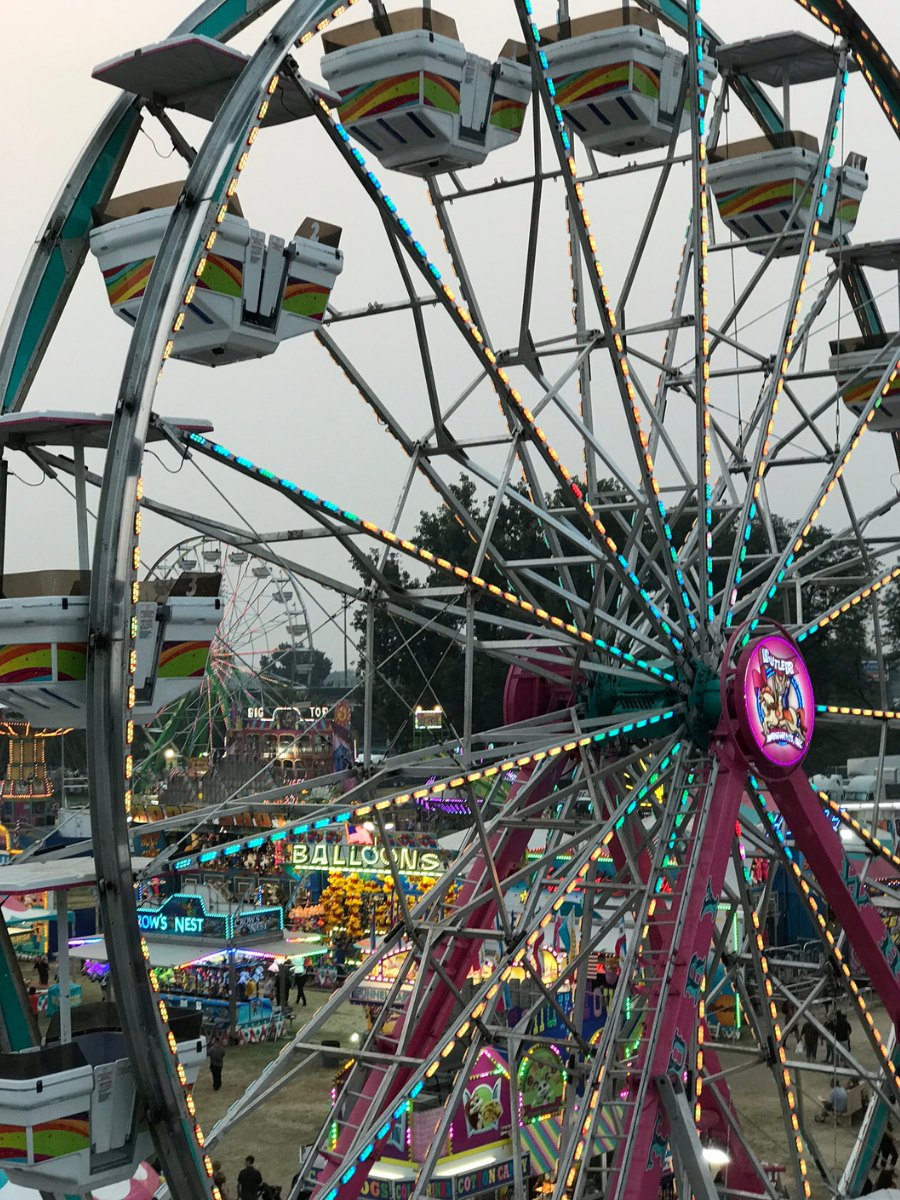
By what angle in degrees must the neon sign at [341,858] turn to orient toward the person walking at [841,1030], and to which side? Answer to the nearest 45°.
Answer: approximately 45° to its left

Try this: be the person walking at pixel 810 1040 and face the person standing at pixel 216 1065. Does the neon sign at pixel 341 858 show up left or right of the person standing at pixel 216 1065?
right

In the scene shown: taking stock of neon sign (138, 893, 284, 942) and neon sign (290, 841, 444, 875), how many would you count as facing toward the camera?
2

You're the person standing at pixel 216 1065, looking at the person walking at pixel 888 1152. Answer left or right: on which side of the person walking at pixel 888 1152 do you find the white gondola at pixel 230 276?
right

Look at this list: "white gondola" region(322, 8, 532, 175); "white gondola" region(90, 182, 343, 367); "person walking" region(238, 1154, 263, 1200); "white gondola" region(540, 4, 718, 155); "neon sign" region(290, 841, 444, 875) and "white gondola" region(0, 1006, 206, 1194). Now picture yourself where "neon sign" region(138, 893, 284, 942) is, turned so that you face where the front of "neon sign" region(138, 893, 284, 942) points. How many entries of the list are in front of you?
5

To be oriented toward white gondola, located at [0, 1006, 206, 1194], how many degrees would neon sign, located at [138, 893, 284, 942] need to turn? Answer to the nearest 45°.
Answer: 0° — it already faces it

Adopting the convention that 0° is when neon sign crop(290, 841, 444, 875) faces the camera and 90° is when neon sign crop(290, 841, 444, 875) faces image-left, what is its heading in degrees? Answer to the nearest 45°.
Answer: approximately 0°

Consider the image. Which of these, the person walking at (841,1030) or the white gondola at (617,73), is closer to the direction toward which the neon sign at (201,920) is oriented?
the white gondola

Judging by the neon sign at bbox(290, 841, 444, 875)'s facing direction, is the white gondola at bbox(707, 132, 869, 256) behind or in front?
in front

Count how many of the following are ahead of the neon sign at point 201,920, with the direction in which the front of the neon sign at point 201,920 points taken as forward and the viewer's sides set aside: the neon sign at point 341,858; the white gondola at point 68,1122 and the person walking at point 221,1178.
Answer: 2
